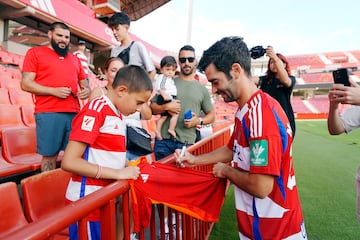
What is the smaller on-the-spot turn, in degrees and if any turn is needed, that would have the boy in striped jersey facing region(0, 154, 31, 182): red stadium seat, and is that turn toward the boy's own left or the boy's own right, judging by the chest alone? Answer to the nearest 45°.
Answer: approximately 180°

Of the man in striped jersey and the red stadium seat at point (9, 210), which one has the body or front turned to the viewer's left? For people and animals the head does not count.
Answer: the man in striped jersey

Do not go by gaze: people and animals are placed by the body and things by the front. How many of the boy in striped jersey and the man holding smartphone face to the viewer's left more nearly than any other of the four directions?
1

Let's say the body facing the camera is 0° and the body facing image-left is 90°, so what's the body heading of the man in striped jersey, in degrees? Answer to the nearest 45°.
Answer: approximately 90°

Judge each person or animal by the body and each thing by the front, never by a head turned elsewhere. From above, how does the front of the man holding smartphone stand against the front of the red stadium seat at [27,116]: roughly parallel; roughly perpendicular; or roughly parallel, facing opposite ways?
roughly parallel, facing opposite ways

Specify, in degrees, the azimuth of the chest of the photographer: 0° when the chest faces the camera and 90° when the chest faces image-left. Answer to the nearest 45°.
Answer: approximately 45°

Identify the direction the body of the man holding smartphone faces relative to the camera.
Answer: to the viewer's left

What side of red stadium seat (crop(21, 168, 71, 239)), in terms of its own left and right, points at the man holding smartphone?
front

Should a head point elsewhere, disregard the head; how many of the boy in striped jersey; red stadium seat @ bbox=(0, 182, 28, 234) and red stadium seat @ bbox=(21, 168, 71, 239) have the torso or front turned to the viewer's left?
0

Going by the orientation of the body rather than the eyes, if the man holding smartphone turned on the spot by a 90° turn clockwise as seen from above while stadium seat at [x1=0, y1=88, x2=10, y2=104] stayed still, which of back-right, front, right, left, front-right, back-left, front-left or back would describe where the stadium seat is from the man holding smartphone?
left

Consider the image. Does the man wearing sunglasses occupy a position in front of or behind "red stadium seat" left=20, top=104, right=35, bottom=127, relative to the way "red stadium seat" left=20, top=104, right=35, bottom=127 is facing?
in front

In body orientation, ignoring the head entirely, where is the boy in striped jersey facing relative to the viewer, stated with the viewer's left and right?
facing the viewer and to the right of the viewer

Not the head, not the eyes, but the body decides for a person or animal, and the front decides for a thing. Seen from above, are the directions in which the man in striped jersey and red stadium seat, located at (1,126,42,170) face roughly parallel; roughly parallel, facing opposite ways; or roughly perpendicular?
roughly parallel, facing opposite ways

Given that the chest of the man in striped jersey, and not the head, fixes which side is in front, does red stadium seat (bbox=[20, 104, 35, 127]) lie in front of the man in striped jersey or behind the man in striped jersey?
in front

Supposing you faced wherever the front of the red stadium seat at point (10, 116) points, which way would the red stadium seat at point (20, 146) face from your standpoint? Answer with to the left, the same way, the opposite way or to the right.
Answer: the same way

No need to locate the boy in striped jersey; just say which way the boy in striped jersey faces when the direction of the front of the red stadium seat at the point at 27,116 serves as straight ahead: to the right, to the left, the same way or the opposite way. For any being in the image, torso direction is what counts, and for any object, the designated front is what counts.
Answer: the same way
